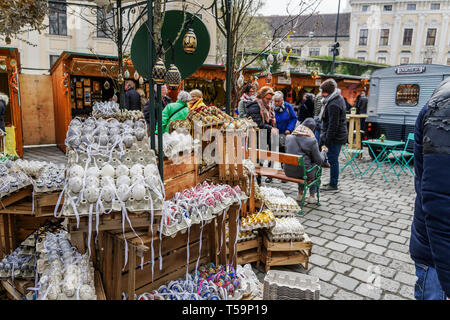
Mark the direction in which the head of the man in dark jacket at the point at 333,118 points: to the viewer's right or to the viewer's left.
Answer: to the viewer's left

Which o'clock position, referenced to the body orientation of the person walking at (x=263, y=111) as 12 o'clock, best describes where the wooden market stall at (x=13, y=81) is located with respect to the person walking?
The wooden market stall is roughly at 5 o'clock from the person walking.

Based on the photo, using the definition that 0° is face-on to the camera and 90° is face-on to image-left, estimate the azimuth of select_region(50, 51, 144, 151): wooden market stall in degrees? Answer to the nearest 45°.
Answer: approximately 315°

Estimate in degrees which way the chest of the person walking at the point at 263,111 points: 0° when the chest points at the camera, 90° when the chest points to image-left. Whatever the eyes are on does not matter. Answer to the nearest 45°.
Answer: approximately 315°

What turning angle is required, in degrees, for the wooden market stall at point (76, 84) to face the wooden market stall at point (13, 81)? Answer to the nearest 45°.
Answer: approximately 90° to its right
